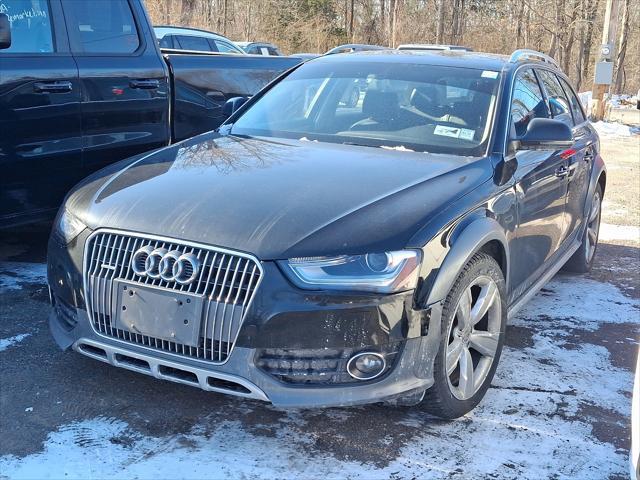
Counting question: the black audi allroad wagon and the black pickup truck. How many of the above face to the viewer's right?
0

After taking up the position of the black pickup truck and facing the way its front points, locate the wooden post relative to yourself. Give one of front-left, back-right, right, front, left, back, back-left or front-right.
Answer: back

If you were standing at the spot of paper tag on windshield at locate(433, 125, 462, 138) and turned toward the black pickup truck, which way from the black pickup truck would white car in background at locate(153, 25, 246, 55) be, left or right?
right

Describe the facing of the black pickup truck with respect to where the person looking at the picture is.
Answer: facing the viewer and to the left of the viewer

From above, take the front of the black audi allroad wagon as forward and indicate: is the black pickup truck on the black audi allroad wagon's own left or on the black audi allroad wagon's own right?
on the black audi allroad wagon's own right

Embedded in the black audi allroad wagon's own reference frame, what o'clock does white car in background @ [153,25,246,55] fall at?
The white car in background is roughly at 4 o'clock from the black audi allroad wagon.

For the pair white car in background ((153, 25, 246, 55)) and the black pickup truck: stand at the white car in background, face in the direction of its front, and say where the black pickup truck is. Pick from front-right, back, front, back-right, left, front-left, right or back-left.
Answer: right

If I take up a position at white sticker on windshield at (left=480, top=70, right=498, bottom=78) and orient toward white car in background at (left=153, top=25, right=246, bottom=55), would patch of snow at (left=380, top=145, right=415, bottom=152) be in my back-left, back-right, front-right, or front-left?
back-left

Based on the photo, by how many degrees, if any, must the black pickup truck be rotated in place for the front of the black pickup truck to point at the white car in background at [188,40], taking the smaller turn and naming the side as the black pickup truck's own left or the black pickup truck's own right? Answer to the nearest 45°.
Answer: approximately 135° to the black pickup truck's own right
